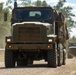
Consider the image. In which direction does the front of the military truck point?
toward the camera
